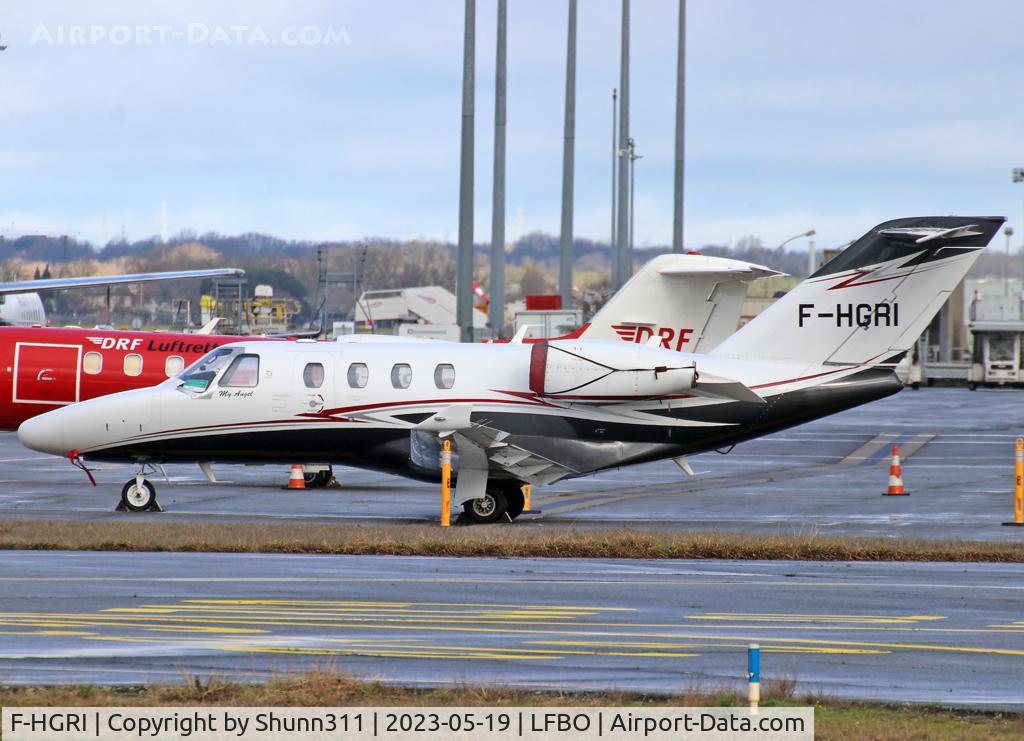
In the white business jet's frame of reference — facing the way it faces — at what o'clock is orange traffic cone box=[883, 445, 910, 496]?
The orange traffic cone is roughly at 5 o'clock from the white business jet.

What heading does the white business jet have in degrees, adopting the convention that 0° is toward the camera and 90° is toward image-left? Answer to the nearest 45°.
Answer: approximately 90°

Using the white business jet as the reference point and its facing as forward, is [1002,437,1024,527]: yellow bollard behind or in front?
behind

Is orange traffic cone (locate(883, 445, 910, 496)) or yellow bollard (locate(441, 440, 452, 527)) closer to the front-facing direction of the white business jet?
the yellow bollard

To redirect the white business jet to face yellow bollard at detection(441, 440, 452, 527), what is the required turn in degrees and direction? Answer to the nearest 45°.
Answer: approximately 45° to its left
